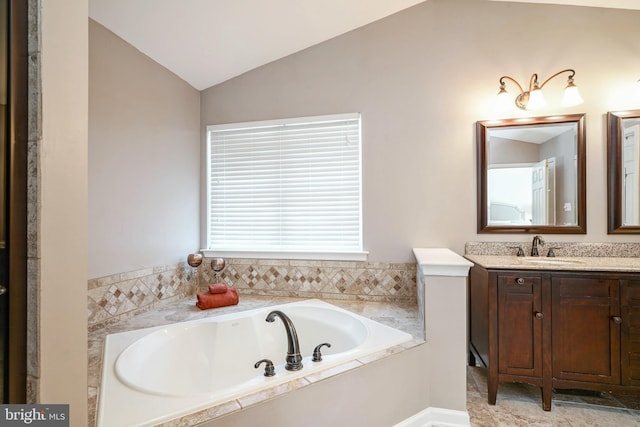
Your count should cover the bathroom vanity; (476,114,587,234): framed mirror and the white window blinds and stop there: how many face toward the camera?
3

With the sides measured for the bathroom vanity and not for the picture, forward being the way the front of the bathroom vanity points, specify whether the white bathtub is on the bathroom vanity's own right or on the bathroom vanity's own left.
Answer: on the bathroom vanity's own right

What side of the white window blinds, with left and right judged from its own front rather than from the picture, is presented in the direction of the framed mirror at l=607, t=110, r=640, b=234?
left

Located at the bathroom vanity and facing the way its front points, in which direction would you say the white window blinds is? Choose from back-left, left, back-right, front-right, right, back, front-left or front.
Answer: right

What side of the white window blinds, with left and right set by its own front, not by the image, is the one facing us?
front

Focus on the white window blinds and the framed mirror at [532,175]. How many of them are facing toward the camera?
2

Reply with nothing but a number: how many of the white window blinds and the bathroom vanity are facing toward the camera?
2

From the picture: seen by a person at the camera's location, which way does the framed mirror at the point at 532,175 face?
facing the viewer

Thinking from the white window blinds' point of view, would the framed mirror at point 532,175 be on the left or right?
on its left

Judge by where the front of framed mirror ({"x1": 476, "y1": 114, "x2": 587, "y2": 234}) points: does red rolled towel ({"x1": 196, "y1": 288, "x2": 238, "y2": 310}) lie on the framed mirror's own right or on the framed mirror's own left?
on the framed mirror's own right

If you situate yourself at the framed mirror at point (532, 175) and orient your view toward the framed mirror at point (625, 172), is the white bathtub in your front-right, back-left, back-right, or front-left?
back-right
